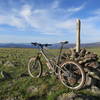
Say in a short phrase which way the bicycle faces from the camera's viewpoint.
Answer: facing away from the viewer and to the left of the viewer

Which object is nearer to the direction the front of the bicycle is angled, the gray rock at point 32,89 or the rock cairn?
the gray rock

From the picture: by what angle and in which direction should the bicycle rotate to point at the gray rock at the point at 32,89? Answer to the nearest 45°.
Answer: approximately 45° to its left
